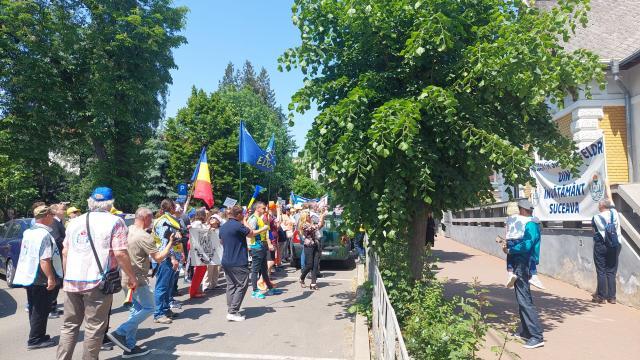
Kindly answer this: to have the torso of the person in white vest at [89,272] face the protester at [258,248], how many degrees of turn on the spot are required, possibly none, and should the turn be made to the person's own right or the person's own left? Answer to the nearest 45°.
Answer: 0° — they already face them

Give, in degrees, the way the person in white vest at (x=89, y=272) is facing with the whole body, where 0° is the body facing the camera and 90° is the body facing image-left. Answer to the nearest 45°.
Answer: approximately 225°

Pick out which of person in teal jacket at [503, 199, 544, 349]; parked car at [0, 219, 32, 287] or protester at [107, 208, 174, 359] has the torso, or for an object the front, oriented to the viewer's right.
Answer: the protester

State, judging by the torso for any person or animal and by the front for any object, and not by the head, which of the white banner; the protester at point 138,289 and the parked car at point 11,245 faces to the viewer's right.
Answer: the protester

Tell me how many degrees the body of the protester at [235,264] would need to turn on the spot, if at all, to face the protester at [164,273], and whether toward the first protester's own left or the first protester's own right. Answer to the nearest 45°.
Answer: approximately 135° to the first protester's own left

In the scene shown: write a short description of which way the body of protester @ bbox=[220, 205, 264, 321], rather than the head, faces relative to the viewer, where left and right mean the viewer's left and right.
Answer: facing away from the viewer and to the right of the viewer
